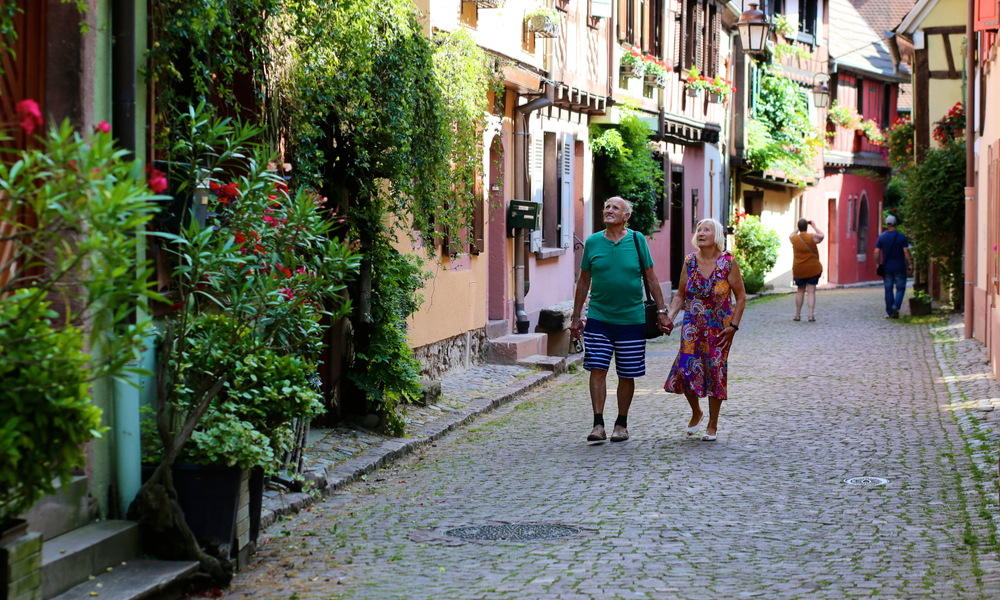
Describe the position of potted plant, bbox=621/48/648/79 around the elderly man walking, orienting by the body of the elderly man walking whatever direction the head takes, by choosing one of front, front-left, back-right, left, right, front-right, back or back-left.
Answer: back

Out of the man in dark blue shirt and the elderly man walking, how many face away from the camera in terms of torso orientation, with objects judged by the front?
1

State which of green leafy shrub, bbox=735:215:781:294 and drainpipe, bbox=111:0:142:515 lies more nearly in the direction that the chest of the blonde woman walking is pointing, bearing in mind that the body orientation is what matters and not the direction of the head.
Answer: the drainpipe

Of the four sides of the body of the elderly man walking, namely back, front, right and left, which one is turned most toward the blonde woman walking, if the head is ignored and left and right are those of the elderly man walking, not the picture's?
left

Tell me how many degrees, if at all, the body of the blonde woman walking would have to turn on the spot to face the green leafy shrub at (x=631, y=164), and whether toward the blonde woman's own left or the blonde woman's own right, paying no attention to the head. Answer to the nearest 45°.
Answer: approximately 135° to the blonde woman's own right

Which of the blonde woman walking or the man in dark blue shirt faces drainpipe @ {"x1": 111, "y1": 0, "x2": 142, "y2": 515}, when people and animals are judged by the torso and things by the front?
the blonde woman walking

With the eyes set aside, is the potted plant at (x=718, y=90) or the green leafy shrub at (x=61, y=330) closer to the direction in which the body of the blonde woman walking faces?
the green leafy shrub

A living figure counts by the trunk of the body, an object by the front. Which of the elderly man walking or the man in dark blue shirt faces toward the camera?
the elderly man walking

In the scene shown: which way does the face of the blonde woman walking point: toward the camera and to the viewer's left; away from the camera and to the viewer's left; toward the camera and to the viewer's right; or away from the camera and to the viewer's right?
toward the camera and to the viewer's left

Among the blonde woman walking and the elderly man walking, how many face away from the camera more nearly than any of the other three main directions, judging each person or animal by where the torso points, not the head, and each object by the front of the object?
0

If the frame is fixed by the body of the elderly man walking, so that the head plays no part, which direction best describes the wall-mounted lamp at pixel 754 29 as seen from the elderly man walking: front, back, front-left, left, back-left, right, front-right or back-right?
back

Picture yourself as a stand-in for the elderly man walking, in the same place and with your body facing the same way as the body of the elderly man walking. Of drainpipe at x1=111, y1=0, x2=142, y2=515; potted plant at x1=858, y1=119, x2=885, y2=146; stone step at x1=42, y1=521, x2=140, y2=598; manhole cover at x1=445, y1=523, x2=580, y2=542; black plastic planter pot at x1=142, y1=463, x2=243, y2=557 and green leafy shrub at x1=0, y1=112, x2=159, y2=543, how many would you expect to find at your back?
1

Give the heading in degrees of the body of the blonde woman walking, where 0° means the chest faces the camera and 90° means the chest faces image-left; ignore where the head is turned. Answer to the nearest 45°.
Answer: approximately 45°

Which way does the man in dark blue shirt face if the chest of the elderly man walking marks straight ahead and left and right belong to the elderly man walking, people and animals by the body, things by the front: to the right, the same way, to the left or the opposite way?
the opposite way

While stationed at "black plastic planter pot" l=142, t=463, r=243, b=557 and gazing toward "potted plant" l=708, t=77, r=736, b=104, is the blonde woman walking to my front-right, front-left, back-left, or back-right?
front-right

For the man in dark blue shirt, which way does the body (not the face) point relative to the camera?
away from the camera

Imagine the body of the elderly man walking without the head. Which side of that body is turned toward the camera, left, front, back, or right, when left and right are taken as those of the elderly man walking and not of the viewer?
front

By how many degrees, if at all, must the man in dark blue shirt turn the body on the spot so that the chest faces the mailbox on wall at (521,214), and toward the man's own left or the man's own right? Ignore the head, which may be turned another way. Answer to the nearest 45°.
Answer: approximately 135° to the man's own left

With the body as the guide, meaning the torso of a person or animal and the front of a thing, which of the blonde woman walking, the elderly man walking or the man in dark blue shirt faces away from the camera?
the man in dark blue shirt
